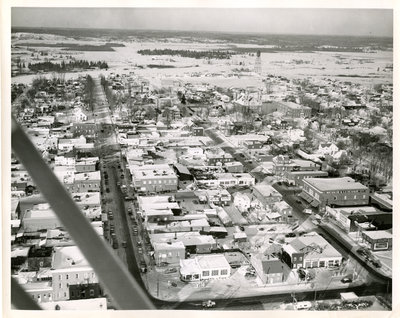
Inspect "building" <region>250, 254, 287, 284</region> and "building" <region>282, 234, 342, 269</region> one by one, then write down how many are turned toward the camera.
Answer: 2

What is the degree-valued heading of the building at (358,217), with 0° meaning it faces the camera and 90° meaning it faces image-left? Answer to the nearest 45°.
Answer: approximately 45°
